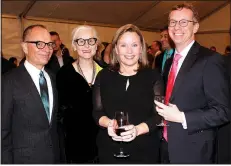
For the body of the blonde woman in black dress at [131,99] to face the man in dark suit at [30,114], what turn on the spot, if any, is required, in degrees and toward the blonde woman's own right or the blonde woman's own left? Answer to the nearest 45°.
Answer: approximately 90° to the blonde woman's own right

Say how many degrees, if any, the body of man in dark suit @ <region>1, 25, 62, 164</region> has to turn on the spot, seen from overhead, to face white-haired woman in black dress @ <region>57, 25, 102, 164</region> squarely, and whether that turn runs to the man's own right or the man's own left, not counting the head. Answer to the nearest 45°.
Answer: approximately 90° to the man's own left

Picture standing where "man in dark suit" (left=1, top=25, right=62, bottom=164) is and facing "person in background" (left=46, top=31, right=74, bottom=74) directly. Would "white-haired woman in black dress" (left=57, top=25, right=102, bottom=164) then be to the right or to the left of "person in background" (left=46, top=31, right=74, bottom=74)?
right

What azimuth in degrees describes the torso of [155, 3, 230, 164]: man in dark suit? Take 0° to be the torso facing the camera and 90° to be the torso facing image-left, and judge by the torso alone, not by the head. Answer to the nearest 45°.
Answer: approximately 45°

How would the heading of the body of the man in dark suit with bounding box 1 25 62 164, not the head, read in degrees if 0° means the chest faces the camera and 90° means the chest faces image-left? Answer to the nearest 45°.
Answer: approximately 315°

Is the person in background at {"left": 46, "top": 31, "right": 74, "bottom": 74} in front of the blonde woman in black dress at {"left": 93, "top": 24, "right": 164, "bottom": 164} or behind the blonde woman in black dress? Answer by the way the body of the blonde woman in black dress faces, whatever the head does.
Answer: behind

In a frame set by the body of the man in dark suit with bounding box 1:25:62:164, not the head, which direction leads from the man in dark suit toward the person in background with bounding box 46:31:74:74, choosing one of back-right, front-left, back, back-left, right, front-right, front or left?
back-left

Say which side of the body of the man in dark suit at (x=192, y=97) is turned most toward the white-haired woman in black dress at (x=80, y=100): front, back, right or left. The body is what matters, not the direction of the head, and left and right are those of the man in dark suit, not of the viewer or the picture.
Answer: right

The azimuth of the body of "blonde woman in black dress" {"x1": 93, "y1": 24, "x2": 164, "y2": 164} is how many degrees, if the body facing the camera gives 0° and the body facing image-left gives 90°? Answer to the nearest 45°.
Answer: approximately 0°
